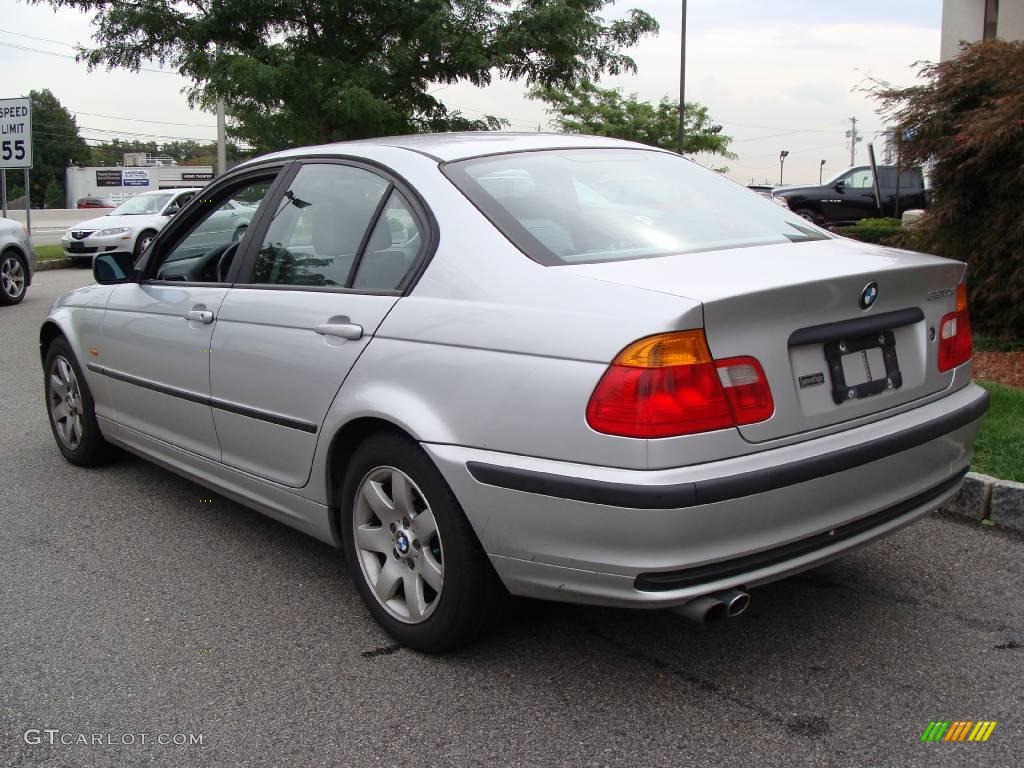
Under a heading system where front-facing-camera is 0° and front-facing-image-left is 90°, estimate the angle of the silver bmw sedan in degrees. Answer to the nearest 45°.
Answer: approximately 135°

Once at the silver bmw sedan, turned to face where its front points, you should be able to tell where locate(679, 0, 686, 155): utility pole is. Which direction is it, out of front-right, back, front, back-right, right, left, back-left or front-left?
front-right

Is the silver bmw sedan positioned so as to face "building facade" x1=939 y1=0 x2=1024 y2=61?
no

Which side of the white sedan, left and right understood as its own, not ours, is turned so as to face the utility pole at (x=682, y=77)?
back

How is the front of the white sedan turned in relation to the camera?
facing the viewer and to the left of the viewer

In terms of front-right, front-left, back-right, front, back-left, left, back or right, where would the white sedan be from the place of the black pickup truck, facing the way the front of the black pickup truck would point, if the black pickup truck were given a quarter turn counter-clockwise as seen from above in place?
front-right

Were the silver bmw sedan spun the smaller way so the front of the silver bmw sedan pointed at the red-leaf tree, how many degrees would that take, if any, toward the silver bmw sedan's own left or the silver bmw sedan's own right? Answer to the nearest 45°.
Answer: approximately 90° to the silver bmw sedan's own right

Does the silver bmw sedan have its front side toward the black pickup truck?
no

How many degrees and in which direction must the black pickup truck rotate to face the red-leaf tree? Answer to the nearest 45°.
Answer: approximately 90° to its left

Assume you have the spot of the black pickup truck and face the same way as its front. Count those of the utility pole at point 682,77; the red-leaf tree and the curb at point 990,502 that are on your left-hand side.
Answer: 2

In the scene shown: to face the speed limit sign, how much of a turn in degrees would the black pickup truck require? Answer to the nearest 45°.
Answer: approximately 45° to its left

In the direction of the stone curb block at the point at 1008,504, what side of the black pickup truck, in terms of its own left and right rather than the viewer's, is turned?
left

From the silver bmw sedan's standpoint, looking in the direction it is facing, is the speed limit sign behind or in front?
in front

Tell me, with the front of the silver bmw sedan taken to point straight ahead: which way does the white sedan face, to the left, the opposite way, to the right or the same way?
to the left

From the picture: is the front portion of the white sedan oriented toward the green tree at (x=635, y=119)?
no

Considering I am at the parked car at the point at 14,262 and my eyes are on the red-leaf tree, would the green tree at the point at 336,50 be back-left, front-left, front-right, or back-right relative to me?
front-left

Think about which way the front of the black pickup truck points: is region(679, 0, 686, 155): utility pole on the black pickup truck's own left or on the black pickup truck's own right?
on the black pickup truck's own right

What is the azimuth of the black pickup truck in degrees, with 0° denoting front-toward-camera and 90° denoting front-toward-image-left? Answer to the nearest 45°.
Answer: approximately 90°

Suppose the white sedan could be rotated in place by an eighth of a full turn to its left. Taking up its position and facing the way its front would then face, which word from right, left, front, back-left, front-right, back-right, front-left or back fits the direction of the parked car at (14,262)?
front
